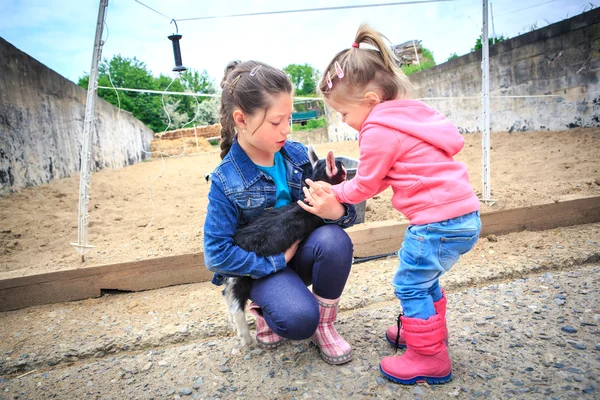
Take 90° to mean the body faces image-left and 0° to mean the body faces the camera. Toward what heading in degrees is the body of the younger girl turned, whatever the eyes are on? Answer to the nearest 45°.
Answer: approximately 90°

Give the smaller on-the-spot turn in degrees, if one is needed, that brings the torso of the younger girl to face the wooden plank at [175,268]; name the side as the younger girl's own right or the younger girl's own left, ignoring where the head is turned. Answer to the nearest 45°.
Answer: approximately 45° to the younger girl's own right

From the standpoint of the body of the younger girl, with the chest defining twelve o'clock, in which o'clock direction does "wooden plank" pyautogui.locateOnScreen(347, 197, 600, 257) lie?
The wooden plank is roughly at 4 o'clock from the younger girl.
